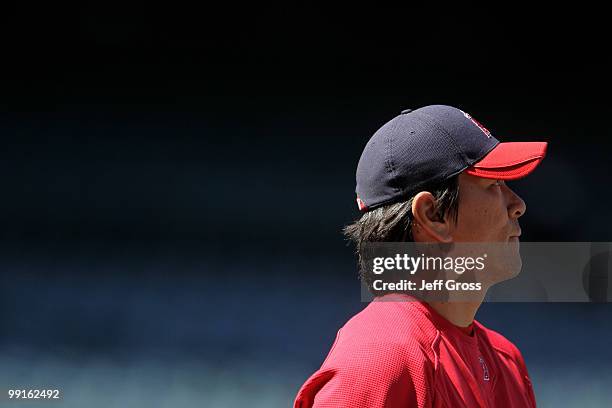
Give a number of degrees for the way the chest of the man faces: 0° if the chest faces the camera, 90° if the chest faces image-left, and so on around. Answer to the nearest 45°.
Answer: approximately 315°

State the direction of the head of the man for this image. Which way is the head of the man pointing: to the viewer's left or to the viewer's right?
to the viewer's right
